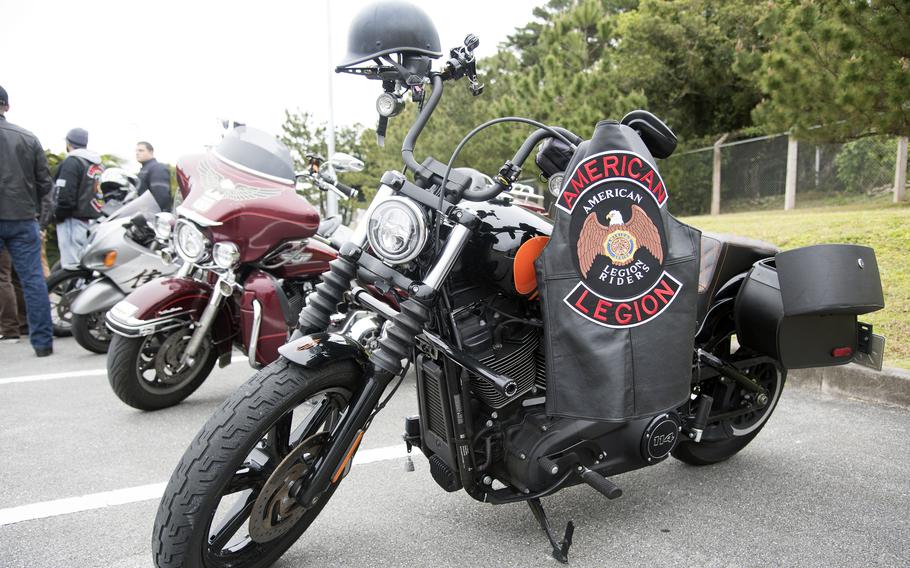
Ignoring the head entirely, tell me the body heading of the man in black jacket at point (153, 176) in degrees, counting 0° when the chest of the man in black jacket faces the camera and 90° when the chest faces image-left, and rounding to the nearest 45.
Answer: approximately 45°

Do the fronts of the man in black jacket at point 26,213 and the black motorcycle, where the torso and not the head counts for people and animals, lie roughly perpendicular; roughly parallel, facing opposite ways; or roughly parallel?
roughly perpendicular

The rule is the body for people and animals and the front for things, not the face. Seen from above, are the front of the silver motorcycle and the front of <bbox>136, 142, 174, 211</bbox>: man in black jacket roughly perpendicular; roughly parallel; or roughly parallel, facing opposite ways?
roughly parallel

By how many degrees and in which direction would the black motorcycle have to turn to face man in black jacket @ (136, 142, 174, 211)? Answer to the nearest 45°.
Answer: approximately 90° to its right

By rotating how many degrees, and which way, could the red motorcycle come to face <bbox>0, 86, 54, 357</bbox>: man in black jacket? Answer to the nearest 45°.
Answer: approximately 90° to its right

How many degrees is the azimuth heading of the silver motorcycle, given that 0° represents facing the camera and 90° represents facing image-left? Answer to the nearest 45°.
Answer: approximately 45°

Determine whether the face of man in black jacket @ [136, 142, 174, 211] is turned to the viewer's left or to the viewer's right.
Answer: to the viewer's left

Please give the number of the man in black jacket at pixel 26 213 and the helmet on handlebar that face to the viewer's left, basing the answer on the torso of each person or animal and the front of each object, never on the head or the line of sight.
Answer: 1

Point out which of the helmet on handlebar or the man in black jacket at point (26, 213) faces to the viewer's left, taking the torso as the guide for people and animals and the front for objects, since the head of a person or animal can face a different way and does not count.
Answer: the helmet on handlebar

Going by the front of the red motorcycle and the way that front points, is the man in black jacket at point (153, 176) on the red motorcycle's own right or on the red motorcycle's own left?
on the red motorcycle's own right

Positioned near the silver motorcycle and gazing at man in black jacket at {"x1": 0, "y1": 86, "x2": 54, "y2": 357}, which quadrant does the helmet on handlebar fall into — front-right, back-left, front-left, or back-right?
back-left

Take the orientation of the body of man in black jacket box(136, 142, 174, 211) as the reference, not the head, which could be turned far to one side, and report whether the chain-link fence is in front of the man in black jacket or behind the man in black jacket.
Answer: behind

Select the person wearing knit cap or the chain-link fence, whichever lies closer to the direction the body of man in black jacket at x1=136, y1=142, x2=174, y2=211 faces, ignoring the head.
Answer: the person wearing knit cap

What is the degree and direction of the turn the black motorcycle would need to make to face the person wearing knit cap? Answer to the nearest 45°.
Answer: approximately 90° to its right
